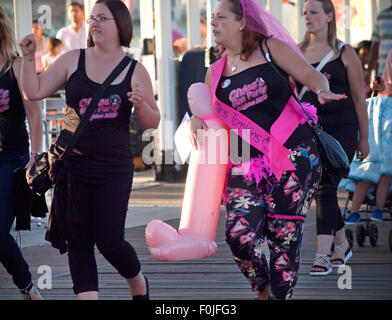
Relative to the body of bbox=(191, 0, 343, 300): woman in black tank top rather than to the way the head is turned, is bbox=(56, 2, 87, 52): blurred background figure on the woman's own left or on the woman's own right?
on the woman's own right

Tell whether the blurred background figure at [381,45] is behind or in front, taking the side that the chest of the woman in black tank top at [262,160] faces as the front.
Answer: behind

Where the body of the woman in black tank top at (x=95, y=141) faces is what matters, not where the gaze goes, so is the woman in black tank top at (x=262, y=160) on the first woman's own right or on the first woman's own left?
on the first woman's own left

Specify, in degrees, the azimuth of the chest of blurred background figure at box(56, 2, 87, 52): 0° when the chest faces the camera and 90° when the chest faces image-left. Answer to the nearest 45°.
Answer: approximately 0°

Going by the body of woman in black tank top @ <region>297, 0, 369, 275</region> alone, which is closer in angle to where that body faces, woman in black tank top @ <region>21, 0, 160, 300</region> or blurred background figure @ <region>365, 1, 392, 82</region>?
the woman in black tank top

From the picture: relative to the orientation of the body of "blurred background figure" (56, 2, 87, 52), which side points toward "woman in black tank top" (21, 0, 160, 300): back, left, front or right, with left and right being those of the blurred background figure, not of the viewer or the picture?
front

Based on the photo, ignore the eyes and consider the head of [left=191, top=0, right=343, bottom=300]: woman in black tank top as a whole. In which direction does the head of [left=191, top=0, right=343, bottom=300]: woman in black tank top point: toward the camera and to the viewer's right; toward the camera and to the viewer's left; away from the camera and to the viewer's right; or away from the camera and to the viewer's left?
toward the camera and to the viewer's left

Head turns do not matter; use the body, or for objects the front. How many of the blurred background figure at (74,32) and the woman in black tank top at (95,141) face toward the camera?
2

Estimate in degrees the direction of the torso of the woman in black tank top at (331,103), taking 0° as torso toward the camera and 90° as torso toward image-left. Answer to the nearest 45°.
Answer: approximately 45°

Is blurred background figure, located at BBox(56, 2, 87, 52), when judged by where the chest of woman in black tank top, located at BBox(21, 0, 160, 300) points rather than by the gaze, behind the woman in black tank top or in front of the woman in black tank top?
behind
